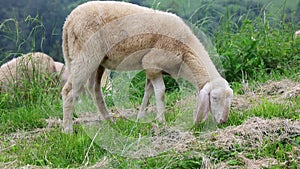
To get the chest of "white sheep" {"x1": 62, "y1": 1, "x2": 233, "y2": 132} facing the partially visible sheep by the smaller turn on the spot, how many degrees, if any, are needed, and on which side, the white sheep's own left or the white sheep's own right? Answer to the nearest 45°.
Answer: approximately 135° to the white sheep's own left

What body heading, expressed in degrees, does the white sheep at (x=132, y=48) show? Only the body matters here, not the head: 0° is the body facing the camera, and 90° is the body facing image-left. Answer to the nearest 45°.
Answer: approximately 270°
